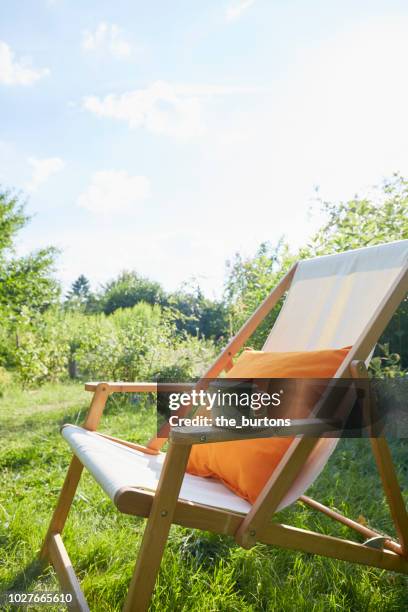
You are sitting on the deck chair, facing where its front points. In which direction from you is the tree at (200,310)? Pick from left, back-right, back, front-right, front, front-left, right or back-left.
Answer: back-right

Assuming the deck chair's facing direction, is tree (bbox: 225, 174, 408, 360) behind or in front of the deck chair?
behind

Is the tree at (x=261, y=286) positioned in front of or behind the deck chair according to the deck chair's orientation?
behind

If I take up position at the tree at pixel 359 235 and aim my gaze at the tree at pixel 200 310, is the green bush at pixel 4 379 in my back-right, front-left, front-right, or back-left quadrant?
front-left

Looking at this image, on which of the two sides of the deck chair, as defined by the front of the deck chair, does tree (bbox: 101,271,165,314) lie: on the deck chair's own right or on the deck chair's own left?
on the deck chair's own right

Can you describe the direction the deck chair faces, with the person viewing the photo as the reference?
facing the viewer and to the left of the viewer

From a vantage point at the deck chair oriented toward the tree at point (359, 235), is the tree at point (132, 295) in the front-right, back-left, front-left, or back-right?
front-left
